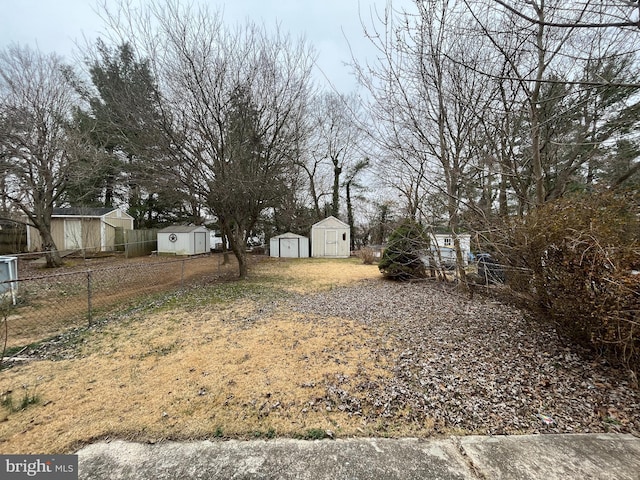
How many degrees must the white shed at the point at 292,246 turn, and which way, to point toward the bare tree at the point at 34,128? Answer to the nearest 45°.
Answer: approximately 45° to its right

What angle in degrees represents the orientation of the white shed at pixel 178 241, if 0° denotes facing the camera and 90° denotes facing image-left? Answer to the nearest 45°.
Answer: approximately 315°

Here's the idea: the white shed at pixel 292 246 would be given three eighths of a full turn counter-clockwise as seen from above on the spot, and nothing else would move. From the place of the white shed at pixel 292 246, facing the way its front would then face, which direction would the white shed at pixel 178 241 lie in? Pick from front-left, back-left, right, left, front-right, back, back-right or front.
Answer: back-left

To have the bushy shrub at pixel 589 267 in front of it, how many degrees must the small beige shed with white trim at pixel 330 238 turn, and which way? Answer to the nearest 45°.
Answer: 0° — it already faces it

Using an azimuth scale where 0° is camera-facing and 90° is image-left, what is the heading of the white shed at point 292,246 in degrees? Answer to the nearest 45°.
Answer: approximately 0°

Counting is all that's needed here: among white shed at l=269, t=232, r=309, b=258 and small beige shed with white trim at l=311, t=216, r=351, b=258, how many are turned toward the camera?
2

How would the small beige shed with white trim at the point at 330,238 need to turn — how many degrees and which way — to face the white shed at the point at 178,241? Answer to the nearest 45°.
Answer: approximately 90° to its right
